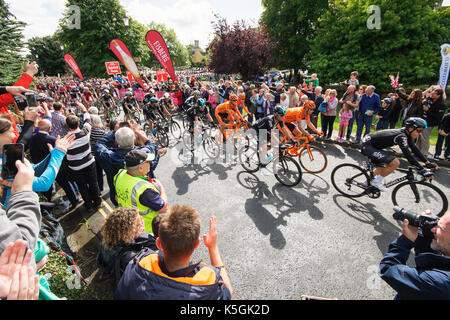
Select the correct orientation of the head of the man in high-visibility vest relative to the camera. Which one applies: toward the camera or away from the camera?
away from the camera

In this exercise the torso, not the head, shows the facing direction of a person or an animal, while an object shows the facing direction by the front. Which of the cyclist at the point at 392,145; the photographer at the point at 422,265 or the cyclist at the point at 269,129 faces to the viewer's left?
the photographer

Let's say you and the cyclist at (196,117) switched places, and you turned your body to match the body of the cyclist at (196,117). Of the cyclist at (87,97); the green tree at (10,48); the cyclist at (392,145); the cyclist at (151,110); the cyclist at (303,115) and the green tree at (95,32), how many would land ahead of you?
2

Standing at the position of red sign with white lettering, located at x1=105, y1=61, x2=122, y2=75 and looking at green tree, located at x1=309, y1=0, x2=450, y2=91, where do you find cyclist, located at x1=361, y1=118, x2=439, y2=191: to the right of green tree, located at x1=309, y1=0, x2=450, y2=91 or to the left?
right

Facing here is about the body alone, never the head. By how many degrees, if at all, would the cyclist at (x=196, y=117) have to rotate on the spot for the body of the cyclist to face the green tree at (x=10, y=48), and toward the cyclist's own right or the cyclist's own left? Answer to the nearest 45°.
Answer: approximately 135° to the cyclist's own right

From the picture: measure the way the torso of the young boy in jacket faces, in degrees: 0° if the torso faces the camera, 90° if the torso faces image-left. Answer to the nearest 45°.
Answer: approximately 180°

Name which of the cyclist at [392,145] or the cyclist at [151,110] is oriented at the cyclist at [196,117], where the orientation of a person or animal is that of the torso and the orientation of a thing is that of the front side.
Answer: the cyclist at [151,110]

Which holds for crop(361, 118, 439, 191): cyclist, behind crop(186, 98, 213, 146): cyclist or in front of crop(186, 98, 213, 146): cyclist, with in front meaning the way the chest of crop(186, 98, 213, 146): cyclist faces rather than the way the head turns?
in front

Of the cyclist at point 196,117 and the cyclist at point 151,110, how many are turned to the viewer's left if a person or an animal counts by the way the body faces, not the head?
0

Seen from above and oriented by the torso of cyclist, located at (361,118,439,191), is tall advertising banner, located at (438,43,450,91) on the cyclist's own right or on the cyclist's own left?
on the cyclist's own left

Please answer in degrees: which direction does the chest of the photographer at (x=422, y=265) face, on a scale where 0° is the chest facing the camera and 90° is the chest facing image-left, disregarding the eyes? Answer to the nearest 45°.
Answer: approximately 90°

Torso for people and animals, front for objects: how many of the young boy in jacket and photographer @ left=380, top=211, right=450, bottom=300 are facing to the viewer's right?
0

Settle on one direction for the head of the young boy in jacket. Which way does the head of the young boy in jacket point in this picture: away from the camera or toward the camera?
away from the camera

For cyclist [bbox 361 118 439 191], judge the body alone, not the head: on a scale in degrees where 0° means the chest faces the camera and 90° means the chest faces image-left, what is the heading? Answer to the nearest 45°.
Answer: approximately 270°
